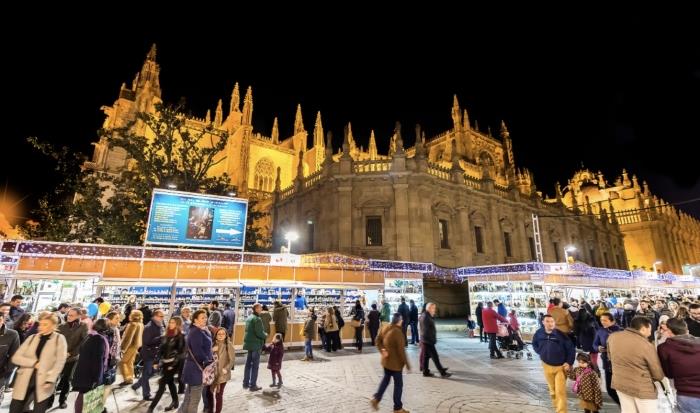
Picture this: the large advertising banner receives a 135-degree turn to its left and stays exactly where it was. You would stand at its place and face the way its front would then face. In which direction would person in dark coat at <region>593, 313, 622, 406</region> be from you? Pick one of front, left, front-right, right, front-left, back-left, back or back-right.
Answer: right

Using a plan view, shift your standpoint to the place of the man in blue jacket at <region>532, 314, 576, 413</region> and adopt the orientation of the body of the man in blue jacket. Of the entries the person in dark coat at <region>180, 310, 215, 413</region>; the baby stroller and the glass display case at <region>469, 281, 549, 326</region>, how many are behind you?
2

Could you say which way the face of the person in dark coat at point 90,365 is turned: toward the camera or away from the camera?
away from the camera

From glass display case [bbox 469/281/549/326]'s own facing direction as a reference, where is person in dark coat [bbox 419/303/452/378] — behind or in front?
in front

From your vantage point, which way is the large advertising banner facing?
toward the camera

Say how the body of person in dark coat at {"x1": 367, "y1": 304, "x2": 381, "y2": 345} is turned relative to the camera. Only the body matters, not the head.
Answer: away from the camera

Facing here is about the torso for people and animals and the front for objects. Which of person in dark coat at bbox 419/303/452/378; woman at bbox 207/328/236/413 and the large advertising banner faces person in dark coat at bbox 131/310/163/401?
the large advertising banner

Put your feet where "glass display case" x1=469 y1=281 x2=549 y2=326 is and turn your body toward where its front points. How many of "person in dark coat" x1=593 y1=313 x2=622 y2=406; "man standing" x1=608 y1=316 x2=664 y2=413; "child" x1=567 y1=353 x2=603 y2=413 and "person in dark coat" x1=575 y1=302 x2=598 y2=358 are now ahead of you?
4

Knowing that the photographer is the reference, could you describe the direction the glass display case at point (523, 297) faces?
facing the viewer

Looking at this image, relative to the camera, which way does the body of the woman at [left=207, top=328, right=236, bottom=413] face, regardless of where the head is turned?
toward the camera

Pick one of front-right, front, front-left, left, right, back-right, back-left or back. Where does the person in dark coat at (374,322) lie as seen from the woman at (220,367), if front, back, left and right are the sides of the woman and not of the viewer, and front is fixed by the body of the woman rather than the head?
back-left

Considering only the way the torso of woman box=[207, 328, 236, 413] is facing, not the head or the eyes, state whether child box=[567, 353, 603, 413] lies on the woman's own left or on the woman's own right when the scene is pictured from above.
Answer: on the woman's own left

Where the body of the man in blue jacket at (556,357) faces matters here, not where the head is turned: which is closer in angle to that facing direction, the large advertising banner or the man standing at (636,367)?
the man standing

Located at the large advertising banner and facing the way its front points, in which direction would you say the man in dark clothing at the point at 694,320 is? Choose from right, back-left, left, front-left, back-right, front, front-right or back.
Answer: front-left
